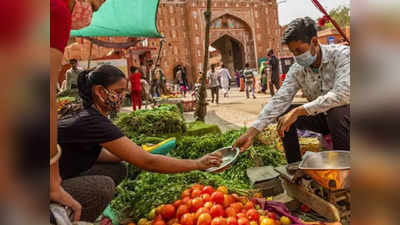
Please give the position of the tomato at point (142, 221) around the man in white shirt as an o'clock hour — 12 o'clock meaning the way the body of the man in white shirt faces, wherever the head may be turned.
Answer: The tomato is roughly at 12 o'clock from the man in white shirt.

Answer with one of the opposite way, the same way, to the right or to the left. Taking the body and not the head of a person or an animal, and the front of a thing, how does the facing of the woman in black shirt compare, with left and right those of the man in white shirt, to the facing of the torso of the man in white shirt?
the opposite way

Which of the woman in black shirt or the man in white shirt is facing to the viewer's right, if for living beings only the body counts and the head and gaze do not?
the woman in black shirt

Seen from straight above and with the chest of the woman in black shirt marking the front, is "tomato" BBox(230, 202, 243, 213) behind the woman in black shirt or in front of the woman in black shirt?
in front

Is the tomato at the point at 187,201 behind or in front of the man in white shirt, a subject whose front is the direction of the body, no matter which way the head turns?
in front

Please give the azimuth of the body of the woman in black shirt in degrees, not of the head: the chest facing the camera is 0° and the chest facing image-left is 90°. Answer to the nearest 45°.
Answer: approximately 270°

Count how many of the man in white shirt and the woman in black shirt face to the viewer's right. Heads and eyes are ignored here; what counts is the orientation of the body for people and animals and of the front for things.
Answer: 1

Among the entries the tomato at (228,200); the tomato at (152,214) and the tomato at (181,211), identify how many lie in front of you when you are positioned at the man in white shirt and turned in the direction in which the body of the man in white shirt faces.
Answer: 3

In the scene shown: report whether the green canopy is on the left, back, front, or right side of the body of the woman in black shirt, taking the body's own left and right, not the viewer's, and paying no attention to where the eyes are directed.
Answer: left

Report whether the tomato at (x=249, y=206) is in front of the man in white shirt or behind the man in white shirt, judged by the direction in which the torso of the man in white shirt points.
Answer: in front

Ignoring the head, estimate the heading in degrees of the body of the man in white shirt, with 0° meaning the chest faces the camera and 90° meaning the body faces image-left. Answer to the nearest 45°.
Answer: approximately 45°
